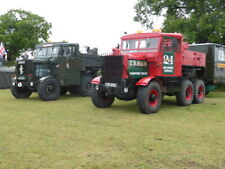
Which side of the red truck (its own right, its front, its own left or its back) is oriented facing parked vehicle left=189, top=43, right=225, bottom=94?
back

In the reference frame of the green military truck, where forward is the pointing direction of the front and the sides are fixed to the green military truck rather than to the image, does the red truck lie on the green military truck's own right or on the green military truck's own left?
on the green military truck's own left

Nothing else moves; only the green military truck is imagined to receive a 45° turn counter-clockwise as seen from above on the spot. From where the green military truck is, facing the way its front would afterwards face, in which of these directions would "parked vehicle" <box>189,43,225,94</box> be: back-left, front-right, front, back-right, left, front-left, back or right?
left

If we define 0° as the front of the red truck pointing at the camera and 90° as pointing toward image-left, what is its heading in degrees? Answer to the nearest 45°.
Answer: approximately 45°

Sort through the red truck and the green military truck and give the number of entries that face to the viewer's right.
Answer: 0

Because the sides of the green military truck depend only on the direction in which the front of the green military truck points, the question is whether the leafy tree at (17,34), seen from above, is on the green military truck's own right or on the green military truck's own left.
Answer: on the green military truck's own right

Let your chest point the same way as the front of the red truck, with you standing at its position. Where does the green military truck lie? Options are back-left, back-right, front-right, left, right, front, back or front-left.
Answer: right

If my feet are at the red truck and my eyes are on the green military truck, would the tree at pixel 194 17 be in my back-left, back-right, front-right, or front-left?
front-right

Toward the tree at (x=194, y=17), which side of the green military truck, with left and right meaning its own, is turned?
back

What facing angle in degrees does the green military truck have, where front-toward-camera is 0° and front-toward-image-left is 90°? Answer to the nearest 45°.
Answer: approximately 45°

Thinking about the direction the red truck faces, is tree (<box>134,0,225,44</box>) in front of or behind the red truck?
behind

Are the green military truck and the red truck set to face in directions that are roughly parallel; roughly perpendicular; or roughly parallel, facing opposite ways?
roughly parallel

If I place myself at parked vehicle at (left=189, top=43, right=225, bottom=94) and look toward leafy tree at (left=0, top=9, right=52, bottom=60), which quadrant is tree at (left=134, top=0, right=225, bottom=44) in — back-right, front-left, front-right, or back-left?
front-right
